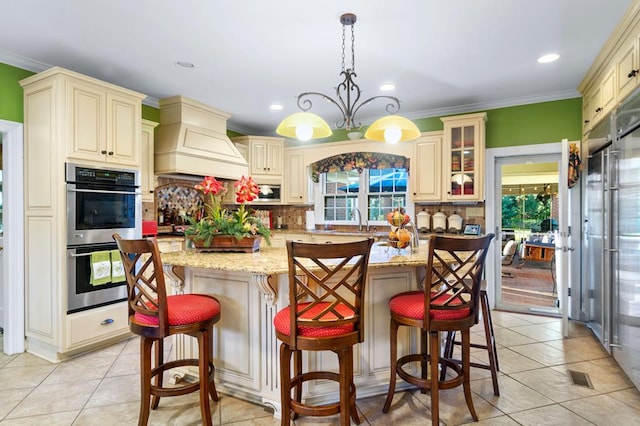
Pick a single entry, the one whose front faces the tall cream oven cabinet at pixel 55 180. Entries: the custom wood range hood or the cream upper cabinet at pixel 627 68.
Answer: the cream upper cabinet

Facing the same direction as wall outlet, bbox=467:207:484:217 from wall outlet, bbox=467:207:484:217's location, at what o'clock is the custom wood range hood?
The custom wood range hood is roughly at 2 o'clock from the wall outlet.

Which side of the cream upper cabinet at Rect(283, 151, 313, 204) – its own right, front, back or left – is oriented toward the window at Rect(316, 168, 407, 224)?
left

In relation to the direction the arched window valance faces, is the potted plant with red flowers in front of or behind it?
in front

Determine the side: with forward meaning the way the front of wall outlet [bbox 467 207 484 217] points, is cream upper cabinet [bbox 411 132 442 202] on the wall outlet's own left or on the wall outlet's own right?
on the wall outlet's own right

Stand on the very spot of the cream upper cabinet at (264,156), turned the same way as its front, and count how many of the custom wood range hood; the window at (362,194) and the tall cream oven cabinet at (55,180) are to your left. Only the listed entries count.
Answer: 1

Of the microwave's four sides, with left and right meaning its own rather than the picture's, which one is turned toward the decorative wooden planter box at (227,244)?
front

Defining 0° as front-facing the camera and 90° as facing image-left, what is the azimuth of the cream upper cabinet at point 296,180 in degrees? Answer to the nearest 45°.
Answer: approximately 0°

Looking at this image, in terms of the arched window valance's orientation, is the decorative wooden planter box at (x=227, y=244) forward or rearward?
forward

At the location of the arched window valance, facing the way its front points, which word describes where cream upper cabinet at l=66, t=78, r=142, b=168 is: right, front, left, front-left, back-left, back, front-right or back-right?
front-right

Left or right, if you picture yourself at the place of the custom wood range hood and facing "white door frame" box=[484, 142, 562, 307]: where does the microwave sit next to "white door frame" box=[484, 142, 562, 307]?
left
